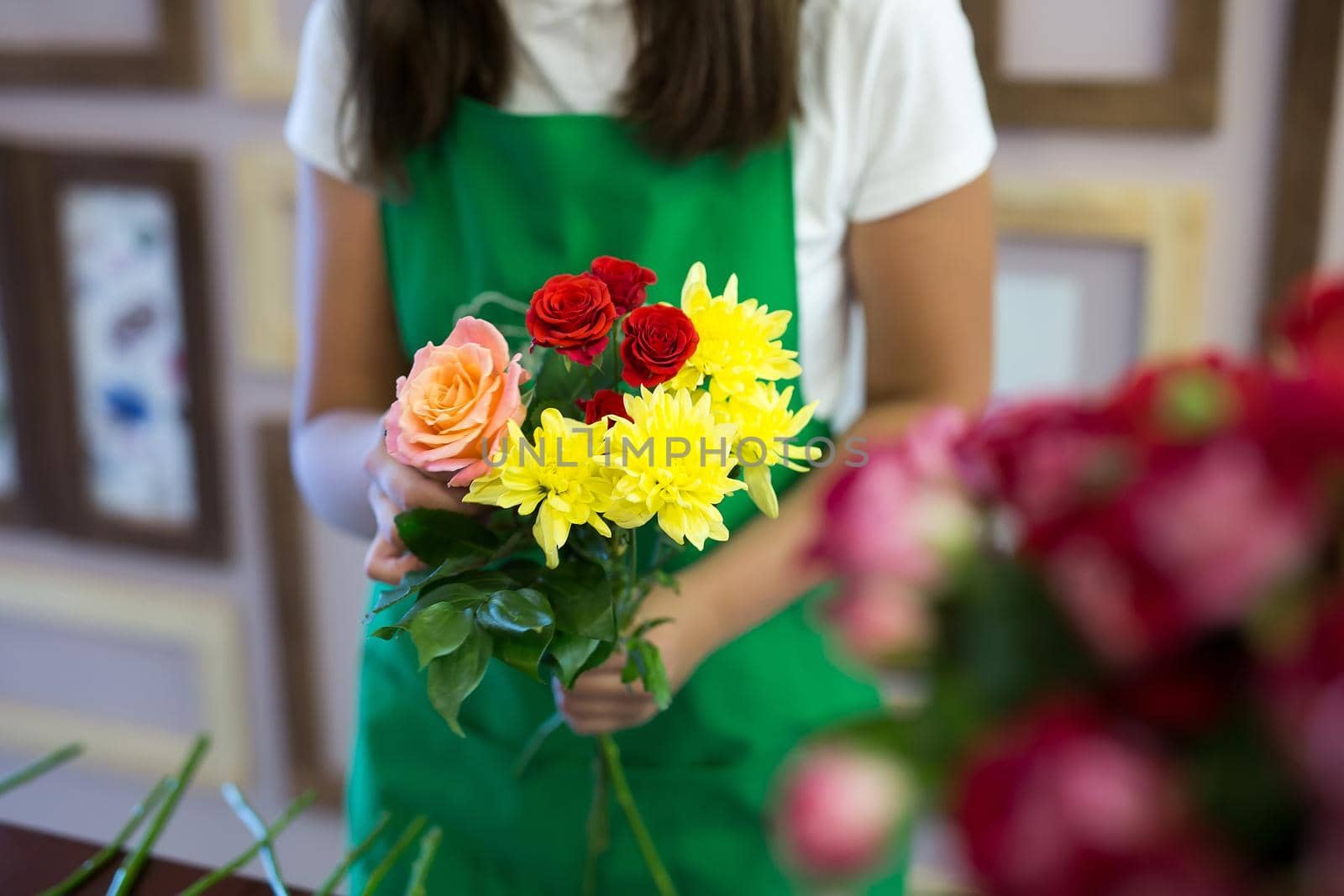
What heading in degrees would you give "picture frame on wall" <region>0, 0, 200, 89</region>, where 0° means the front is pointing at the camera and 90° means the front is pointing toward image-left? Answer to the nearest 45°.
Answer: approximately 0°

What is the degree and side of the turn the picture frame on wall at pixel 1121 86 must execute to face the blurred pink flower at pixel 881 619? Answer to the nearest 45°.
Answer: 0° — it already faces it

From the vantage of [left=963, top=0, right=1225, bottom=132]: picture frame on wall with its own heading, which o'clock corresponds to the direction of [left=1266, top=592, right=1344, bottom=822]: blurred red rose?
The blurred red rose is roughly at 12 o'clock from the picture frame on wall.

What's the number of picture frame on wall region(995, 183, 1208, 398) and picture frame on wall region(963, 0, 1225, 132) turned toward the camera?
2

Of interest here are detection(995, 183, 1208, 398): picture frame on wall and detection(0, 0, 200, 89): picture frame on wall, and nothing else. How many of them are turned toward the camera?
2

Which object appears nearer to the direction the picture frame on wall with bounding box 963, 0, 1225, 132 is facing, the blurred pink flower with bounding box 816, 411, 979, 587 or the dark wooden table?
the blurred pink flower

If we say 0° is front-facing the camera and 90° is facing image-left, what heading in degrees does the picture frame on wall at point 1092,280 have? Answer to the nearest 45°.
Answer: approximately 0°

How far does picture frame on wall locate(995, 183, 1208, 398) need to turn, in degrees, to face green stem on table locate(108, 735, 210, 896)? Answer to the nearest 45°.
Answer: approximately 45° to its right

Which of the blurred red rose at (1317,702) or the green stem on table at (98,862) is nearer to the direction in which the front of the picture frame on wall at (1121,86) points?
the blurred red rose

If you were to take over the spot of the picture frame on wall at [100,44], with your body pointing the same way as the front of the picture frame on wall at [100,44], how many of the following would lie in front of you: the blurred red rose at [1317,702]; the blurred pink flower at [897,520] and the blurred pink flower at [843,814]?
3

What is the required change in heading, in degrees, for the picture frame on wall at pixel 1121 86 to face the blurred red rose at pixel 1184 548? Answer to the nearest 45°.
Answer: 0° — it already faces it
